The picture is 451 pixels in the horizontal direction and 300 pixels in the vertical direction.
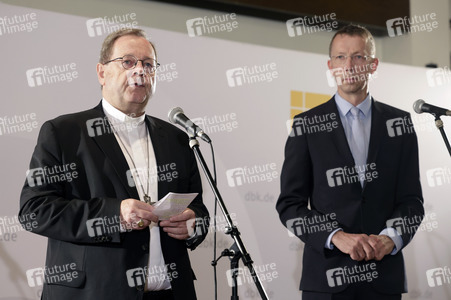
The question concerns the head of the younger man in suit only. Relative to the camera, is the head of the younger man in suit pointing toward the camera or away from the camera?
toward the camera

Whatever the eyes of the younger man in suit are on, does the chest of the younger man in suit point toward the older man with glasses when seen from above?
no

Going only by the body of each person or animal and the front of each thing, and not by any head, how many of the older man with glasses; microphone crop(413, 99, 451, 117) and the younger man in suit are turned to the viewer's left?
1

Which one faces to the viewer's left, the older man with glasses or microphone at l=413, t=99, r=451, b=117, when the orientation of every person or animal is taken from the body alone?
the microphone

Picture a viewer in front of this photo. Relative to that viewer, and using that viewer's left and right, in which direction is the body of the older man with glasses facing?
facing the viewer and to the right of the viewer

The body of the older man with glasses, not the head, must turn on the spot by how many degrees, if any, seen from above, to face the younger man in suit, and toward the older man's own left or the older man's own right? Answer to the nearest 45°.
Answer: approximately 45° to the older man's own left

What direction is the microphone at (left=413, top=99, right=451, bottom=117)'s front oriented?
to the viewer's left

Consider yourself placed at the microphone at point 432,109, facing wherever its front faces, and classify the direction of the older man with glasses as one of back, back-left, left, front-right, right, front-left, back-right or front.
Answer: front-left

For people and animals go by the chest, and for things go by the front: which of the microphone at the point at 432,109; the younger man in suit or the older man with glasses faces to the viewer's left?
the microphone

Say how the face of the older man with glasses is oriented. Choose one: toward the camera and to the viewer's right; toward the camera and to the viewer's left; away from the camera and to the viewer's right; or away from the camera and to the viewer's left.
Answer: toward the camera and to the viewer's right

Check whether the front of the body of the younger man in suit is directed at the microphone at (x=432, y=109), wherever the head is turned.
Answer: no

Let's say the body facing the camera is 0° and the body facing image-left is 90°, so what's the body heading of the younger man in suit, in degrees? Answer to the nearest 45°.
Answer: approximately 0°

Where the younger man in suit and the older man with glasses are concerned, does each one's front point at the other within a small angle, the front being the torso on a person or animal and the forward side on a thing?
no

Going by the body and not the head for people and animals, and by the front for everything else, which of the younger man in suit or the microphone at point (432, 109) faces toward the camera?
the younger man in suit

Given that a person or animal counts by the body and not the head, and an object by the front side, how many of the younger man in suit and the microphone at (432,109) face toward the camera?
1

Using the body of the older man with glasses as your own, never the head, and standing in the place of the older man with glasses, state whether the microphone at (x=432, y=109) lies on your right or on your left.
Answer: on your left
